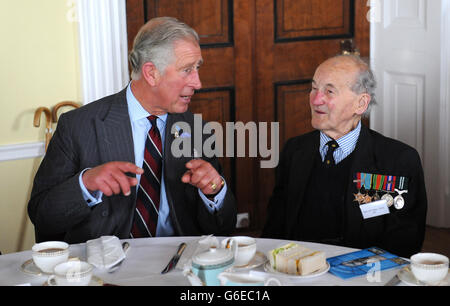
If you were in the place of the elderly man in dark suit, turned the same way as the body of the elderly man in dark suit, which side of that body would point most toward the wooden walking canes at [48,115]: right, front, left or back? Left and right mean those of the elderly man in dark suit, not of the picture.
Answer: right

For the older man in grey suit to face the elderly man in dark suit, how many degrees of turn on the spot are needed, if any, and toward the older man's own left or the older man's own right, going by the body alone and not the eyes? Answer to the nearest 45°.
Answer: approximately 45° to the older man's own left

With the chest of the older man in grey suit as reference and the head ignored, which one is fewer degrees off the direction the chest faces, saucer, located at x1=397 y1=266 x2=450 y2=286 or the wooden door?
the saucer

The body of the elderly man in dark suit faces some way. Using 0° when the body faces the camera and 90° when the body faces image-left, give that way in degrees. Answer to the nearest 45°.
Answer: approximately 45°

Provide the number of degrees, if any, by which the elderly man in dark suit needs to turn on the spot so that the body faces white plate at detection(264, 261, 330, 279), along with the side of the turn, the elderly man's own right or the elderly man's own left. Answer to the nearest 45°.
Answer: approximately 45° to the elderly man's own left

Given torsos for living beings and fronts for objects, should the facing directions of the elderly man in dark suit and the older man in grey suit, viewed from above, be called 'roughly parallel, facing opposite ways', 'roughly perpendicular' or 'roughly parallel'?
roughly perpendicular

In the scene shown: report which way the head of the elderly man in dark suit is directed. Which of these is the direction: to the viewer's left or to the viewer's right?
to the viewer's left
